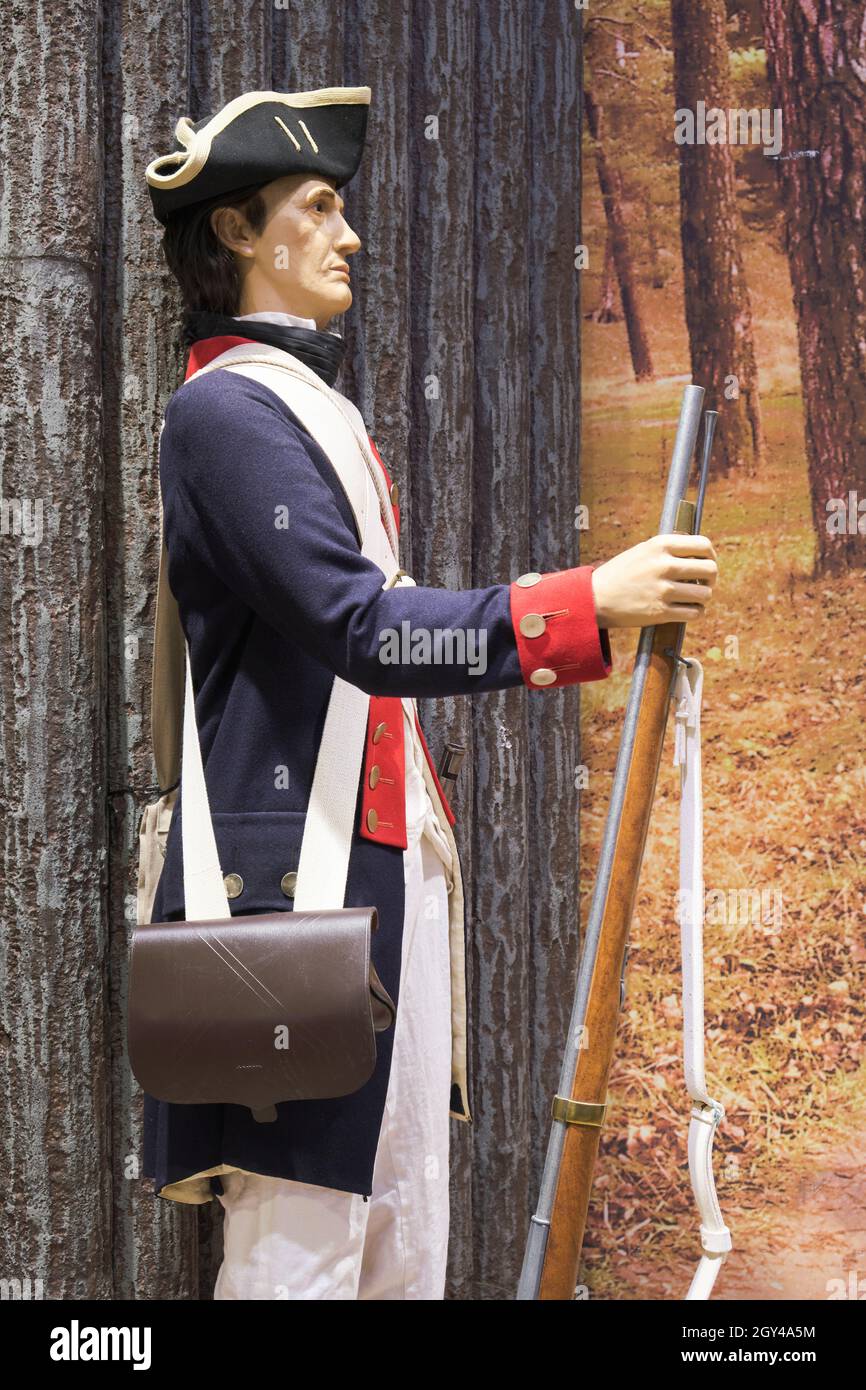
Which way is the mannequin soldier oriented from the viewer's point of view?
to the viewer's right
